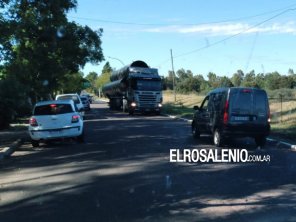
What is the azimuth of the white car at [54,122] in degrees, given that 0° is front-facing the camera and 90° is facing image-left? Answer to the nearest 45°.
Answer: approximately 180°

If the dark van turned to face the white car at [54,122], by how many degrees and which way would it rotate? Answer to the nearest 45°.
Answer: approximately 45° to its left

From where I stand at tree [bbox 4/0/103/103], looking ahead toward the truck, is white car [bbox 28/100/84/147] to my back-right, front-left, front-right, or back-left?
back-right

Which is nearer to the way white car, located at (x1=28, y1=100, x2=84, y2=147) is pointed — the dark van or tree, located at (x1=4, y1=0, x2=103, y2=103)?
the tree

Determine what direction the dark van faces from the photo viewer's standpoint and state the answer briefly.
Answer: facing away from the viewer and to the left of the viewer

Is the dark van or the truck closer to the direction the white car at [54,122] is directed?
the truck

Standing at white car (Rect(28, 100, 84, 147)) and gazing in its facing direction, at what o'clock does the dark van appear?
The dark van is roughly at 4 o'clock from the white car.
